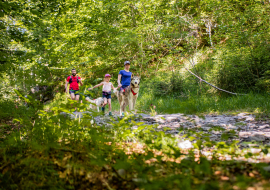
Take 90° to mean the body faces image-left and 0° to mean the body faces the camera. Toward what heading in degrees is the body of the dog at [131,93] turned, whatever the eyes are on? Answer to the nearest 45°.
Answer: approximately 315°
